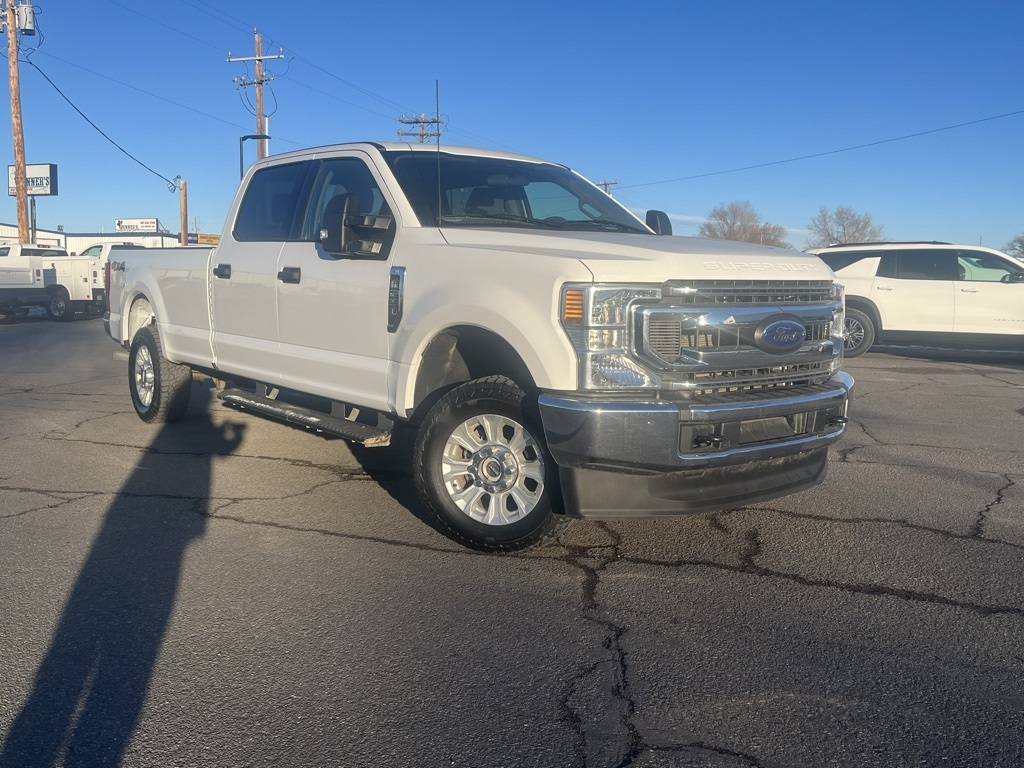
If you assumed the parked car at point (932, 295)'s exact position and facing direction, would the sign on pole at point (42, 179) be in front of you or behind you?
behind

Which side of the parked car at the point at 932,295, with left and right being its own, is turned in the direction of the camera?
right

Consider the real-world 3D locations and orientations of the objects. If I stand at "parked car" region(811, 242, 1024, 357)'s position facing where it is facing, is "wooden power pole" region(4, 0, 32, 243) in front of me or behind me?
behind

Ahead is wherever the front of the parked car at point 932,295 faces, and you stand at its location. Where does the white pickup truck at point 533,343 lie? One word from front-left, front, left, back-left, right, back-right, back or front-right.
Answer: right

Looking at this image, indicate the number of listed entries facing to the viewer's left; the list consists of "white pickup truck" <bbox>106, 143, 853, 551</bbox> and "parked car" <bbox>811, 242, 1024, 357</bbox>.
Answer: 0

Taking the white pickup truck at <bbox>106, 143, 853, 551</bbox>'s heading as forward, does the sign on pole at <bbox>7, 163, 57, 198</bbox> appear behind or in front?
behind
